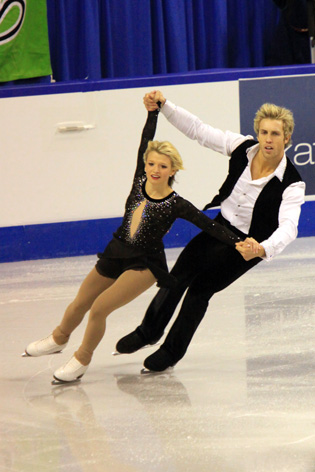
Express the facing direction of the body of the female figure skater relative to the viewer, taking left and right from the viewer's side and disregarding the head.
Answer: facing the viewer and to the left of the viewer

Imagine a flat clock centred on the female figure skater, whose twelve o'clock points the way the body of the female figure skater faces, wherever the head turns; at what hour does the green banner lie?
The green banner is roughly at 4 o'clock from the female figure skater.

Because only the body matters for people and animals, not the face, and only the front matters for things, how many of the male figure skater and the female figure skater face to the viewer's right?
0

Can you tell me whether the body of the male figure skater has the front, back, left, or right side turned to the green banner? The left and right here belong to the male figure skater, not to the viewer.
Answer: right
